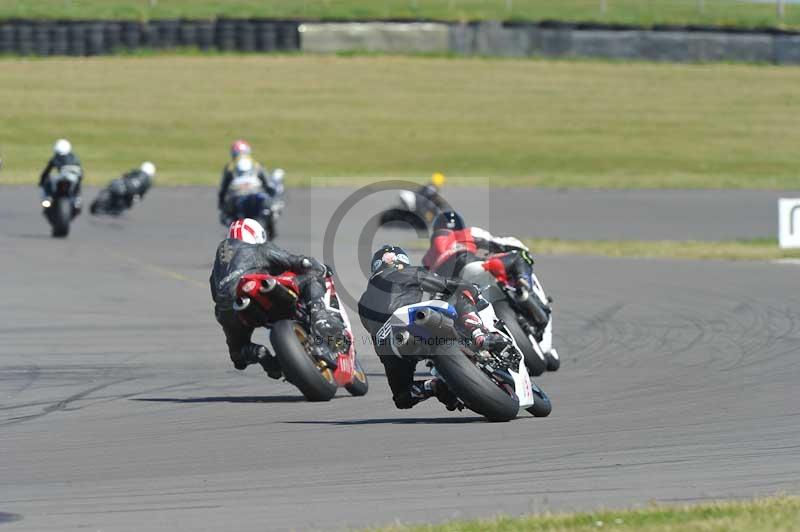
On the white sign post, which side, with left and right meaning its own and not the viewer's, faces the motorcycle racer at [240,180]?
right

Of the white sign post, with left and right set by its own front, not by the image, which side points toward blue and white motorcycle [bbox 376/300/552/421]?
front

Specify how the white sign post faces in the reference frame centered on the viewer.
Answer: facing the viewer

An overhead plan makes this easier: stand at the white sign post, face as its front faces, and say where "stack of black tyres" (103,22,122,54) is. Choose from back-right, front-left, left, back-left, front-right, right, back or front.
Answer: back-right

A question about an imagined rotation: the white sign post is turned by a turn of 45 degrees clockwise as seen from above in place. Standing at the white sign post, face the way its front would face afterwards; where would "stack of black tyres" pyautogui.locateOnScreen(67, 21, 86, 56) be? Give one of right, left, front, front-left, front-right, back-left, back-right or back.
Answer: right

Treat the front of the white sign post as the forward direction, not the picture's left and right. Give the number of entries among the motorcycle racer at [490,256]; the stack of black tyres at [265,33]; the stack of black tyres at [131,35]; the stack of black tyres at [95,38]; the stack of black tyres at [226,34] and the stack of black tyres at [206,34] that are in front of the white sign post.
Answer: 1

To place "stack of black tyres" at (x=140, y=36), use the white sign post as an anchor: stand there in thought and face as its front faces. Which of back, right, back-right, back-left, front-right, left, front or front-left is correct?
back-right

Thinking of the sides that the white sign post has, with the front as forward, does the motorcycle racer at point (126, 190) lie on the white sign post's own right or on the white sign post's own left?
on the white sign post's own right

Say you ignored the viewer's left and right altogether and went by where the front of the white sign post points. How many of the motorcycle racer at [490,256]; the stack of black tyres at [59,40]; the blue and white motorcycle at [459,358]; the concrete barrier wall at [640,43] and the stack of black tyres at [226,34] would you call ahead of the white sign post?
2

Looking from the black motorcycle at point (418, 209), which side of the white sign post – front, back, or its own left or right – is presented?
right

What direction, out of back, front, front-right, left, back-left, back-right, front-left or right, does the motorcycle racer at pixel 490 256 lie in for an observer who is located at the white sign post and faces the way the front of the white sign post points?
front

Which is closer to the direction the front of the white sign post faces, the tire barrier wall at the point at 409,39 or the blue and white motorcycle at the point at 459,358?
the blue and white motorcycle

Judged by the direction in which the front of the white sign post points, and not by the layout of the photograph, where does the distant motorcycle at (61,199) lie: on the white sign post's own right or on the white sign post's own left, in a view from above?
on the white sign post's own right

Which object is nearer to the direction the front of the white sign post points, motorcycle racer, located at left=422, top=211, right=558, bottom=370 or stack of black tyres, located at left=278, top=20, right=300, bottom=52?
the motorcycle racer

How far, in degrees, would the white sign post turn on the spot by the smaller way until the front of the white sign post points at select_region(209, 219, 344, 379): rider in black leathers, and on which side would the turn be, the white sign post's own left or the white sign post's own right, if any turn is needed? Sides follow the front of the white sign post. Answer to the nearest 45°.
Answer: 0° — it already faces them
